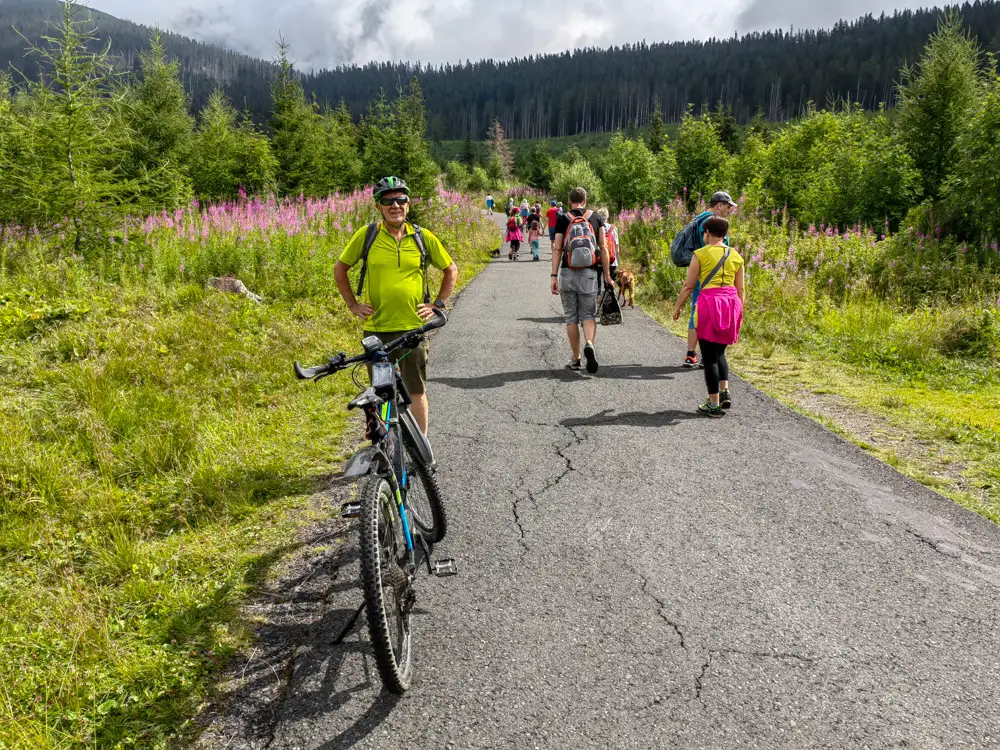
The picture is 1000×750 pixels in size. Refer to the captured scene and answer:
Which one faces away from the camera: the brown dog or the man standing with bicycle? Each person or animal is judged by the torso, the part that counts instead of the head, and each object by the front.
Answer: the brown dog

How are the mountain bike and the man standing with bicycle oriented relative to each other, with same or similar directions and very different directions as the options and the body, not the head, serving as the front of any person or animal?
very different directions

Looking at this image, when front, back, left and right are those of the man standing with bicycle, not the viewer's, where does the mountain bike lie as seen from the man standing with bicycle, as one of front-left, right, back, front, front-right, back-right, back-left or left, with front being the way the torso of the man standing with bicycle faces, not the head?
front

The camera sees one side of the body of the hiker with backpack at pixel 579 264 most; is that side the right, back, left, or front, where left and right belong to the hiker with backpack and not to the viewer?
back

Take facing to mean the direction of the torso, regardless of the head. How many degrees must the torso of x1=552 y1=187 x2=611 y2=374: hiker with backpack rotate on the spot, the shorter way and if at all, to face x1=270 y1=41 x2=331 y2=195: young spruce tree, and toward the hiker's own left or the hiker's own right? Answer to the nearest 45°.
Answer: approximately 45° to the hiker's own left

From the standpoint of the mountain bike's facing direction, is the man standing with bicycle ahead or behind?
ahead

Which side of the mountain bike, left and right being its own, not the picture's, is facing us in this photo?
back

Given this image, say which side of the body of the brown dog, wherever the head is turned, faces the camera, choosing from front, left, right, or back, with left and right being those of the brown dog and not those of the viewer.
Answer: back

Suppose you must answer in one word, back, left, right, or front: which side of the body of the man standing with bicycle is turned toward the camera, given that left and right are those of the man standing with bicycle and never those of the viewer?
front

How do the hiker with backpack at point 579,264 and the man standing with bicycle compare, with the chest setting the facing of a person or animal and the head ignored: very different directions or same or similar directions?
very different directions

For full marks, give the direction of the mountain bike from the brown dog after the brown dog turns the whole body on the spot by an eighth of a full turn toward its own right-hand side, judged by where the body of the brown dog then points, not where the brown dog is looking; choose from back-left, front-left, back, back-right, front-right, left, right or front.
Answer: back-right
